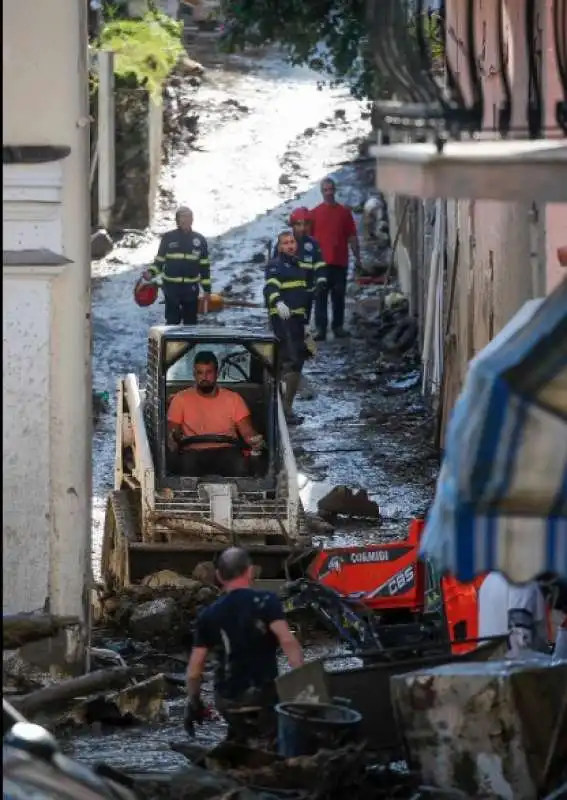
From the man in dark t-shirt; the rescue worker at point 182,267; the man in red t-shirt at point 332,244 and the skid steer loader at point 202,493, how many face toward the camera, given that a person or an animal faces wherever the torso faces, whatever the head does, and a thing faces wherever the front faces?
3

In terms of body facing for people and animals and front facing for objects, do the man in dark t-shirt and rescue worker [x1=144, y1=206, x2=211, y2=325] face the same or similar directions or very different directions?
very different directions

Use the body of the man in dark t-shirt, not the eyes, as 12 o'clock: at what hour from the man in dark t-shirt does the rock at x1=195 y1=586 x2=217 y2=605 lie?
The rock is roughly at 12 o'clock from the man in dark t-shirt.

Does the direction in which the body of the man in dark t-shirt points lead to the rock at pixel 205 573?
yes

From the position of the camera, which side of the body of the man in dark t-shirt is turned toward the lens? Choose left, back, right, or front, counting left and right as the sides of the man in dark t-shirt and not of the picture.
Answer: back

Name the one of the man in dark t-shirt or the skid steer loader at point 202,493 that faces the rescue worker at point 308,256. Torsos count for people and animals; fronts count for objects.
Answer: the man in dark t-shirt

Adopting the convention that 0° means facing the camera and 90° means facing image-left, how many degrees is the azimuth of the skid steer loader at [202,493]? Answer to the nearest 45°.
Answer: approximately 0°

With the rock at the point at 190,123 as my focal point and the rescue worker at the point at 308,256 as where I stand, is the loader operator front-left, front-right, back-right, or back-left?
back-left
